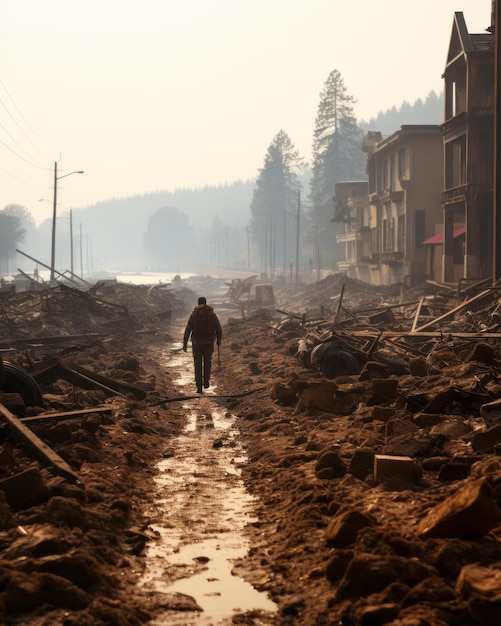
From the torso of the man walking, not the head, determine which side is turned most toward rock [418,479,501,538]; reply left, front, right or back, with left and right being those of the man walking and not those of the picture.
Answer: back

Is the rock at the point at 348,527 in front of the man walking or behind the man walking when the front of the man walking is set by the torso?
behind

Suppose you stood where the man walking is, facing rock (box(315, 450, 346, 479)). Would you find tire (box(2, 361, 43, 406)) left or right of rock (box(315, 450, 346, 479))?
right

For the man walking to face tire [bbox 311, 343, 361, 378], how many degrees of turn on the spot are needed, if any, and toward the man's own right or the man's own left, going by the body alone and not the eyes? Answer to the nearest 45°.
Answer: approximately 90° to the man's own right

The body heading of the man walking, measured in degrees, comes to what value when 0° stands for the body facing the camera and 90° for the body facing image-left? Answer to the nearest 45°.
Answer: approximately 180°

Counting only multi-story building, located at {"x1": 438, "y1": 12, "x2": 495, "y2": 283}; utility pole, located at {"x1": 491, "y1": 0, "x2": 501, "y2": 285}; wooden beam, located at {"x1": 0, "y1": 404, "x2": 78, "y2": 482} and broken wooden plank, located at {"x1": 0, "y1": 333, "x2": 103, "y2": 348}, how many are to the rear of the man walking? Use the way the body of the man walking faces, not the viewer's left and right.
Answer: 1

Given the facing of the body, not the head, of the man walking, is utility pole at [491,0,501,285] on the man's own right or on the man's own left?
on the man's own right

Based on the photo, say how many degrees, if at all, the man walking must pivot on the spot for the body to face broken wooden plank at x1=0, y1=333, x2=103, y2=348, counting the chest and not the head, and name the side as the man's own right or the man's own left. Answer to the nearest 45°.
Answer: approximately 45° to the man's own left

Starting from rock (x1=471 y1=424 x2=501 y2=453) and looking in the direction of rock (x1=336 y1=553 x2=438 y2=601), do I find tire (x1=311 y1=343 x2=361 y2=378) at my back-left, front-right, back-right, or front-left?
back-right

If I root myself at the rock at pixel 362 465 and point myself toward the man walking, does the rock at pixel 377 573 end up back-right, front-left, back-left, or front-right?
back-left

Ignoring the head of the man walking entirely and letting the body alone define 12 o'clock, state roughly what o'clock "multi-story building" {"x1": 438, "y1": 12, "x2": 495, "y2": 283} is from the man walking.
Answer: The multi-story building is roughly at 1 o'clock from the man walking.

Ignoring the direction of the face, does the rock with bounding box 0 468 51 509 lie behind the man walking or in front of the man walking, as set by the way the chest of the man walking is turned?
behind

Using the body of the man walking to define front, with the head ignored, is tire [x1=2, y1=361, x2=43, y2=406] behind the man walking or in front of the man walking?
behind

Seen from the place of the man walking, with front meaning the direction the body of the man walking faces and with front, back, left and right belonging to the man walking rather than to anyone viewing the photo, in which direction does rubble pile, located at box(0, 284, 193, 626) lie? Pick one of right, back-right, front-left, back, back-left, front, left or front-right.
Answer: back

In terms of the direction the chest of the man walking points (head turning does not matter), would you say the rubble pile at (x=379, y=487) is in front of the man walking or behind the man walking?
behind
